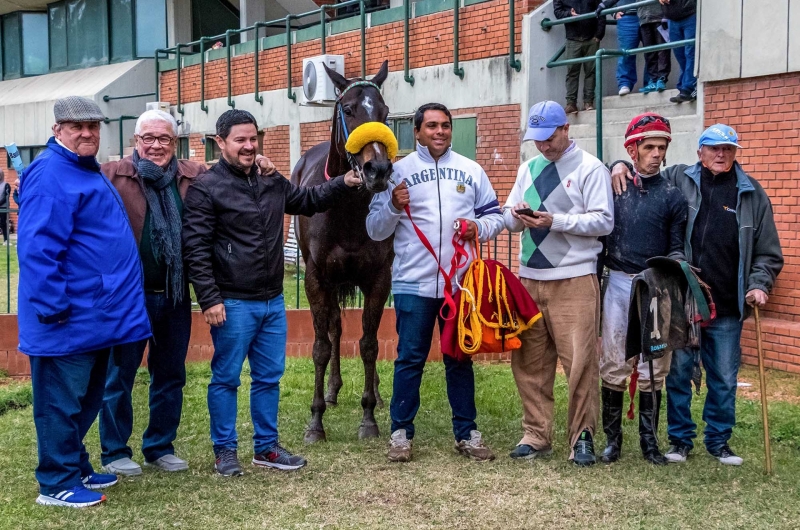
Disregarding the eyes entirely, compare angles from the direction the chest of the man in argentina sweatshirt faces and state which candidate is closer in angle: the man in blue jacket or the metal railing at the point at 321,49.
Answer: the man in blue jacket

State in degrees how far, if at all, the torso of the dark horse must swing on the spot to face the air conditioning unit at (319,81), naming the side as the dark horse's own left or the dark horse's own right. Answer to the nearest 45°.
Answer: approximately 180°

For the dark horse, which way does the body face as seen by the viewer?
toward the camera

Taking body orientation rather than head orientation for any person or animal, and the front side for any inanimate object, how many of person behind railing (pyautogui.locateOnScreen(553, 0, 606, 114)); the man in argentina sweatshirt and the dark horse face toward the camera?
3

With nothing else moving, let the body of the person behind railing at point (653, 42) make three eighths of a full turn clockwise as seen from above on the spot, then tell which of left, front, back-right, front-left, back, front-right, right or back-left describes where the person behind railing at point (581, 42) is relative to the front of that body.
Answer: front-left

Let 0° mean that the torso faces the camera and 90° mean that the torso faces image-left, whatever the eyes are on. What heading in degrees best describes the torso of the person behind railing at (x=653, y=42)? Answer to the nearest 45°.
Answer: approximately 45°

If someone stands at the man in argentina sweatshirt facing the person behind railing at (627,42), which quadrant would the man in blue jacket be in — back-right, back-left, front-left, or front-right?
back-left

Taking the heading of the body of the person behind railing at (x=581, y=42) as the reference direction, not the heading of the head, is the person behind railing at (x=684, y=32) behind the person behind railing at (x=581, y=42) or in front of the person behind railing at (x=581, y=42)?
in front

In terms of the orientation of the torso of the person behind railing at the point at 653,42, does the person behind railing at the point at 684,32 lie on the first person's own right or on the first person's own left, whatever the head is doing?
on the first person's own left

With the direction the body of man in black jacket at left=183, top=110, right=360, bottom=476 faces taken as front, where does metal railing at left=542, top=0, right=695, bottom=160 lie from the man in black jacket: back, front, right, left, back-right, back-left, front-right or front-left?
left

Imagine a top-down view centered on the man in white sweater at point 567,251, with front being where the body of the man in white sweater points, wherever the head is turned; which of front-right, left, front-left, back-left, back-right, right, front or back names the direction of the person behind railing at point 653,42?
back-right

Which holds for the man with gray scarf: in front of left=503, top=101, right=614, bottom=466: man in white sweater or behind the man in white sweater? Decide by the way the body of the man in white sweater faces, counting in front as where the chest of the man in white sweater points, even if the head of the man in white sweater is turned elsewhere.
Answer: in front

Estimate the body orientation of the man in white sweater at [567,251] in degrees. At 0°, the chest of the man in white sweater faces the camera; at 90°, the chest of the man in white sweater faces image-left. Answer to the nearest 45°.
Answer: approximately 45°

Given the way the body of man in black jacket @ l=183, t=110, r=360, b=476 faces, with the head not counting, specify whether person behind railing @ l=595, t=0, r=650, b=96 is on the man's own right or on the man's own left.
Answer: on the man's own left

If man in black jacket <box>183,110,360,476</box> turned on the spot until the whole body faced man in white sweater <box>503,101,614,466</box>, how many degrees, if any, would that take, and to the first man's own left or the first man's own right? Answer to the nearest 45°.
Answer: approximately 45° to the first man's own left
